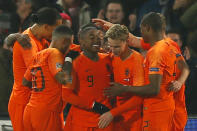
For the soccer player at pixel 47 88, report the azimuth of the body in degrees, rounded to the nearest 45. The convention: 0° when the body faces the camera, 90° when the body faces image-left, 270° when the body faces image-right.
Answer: approximately 225°

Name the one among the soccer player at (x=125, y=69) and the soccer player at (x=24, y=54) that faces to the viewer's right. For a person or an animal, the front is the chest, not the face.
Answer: the soccer player at (x=24, y=54)

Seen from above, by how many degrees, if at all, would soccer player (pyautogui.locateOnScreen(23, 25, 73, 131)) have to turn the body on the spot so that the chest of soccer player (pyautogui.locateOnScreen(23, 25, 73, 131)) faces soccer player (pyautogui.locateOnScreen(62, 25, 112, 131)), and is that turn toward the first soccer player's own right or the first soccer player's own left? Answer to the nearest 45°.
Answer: approximately 90° to the first soccer player's own right

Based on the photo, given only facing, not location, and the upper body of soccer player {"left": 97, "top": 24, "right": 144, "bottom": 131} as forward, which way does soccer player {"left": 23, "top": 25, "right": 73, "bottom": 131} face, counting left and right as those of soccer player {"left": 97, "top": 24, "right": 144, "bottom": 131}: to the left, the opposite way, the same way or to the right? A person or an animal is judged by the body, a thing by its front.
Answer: the opposite way

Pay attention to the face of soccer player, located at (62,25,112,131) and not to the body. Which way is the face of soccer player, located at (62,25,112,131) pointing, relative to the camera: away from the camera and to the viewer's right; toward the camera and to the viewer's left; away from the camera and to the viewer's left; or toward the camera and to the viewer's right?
toward the camera and to the viewer's right

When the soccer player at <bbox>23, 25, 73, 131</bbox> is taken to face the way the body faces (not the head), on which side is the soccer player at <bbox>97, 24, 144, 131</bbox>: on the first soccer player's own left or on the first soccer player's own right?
on the first soccer player's own right

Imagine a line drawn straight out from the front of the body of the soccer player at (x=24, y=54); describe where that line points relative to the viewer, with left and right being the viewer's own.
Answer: facing to the right of the viewer
